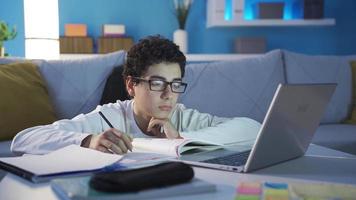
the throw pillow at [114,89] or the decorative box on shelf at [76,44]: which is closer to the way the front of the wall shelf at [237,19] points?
the throw pillow

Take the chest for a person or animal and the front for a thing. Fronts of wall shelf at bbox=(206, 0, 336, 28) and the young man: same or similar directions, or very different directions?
same or similar directions

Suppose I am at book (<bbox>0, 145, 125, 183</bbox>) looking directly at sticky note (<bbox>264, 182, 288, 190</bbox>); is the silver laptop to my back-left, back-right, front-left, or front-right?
front-left

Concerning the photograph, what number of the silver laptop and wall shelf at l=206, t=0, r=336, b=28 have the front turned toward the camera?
1

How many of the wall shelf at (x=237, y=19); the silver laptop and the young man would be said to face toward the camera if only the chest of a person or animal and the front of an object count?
2

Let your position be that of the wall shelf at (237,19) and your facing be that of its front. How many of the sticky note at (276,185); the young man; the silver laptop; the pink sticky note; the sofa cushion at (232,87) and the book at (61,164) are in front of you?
6

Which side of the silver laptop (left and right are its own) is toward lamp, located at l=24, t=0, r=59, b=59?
front

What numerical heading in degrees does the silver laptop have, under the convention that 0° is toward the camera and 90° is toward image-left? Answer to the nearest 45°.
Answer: approximately 135°

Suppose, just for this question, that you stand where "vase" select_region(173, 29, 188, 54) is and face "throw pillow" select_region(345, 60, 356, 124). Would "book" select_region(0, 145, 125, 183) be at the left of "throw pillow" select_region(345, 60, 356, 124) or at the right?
right

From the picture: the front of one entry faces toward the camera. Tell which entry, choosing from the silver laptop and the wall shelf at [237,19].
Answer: the wall shelf

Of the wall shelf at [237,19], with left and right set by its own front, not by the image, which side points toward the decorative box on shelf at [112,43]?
right

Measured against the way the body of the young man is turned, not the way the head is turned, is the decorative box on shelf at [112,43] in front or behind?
behind

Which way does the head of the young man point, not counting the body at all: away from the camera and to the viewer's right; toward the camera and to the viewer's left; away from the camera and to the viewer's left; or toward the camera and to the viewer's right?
toward the camera and to the viewer's right

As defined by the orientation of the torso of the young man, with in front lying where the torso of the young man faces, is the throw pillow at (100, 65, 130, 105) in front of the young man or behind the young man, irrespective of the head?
behind

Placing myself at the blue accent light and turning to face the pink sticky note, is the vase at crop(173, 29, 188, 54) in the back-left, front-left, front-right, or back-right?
front-right

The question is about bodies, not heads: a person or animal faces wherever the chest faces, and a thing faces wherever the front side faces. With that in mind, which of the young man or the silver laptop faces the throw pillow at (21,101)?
the silver laptop

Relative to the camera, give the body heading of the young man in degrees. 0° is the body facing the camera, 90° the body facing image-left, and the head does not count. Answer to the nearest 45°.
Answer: approximately 0°

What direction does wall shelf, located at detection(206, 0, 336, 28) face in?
toward the camera

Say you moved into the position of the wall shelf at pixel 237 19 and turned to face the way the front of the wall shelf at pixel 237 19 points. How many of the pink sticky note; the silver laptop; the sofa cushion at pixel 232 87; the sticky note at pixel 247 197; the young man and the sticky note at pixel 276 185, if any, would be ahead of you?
6

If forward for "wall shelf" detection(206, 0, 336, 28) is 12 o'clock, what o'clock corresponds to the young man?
The young man is roughly at 12 o'clock from the wall shelf.
